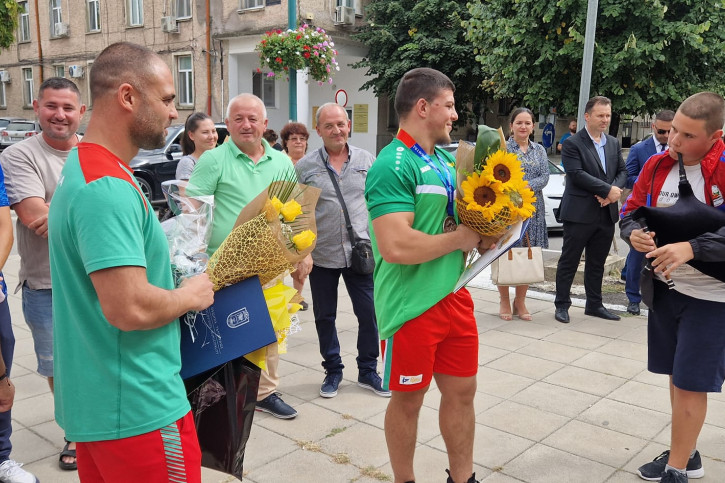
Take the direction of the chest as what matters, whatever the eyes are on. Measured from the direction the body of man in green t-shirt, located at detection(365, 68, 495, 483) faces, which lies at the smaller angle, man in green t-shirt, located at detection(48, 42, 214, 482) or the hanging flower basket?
the man in green t-shirt

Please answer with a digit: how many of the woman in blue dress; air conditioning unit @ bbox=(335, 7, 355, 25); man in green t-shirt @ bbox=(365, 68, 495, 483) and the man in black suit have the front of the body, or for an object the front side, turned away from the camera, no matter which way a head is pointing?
0

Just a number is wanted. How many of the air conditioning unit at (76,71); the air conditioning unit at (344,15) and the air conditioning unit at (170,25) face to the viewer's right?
0

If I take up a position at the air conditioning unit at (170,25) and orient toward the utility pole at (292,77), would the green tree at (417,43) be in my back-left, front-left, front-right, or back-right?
front-left

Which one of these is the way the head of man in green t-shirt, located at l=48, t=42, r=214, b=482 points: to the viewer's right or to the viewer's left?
to the viewer's right

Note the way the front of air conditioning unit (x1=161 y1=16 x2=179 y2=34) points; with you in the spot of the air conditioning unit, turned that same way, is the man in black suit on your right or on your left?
on your left

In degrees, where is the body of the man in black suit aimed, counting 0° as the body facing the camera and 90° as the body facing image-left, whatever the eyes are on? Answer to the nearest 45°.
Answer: approximately 315°

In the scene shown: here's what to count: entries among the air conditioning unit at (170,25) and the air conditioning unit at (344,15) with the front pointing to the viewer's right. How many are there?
0

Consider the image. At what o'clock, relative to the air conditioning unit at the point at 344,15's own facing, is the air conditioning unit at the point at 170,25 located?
the air conditioning unit at the point at 170,25 is roughly at 2 o'clock from the air conditioning unit at the point at 344,15.

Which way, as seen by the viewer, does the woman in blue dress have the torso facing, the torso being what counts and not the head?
toward the camera

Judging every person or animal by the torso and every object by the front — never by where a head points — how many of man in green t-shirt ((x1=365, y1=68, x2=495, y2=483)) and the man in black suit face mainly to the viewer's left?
0

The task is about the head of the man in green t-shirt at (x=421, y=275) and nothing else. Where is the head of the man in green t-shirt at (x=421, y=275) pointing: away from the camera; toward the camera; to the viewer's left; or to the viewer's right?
to the viewer's right
